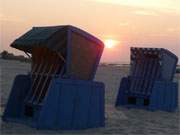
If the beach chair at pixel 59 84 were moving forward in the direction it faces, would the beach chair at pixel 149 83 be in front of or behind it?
behind
